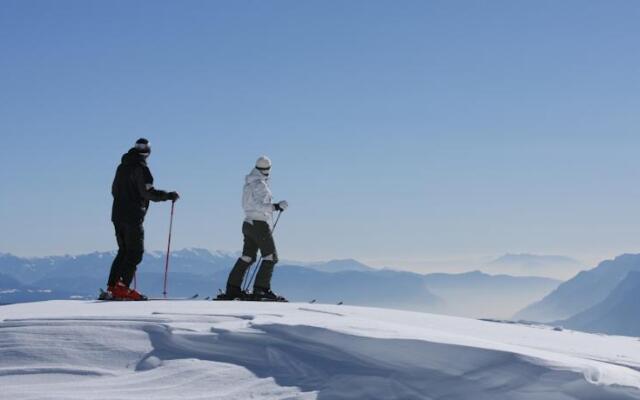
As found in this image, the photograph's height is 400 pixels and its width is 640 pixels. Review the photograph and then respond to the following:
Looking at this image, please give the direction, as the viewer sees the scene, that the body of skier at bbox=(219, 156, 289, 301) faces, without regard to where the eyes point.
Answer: to the viewer's right

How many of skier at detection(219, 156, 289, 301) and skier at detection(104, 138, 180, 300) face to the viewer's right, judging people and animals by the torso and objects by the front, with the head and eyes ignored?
2

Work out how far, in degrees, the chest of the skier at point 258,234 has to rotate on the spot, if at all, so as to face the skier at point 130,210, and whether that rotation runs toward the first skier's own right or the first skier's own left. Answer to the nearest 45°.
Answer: approximately 135° to the first skier's own right

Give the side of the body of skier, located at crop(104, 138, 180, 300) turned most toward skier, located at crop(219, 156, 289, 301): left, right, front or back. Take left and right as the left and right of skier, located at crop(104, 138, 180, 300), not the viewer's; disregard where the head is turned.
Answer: front

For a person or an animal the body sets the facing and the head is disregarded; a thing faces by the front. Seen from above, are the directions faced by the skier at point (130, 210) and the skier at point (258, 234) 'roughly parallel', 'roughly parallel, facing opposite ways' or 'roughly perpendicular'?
roughly parallel

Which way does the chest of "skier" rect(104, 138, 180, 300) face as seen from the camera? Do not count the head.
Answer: to the viewer's right
